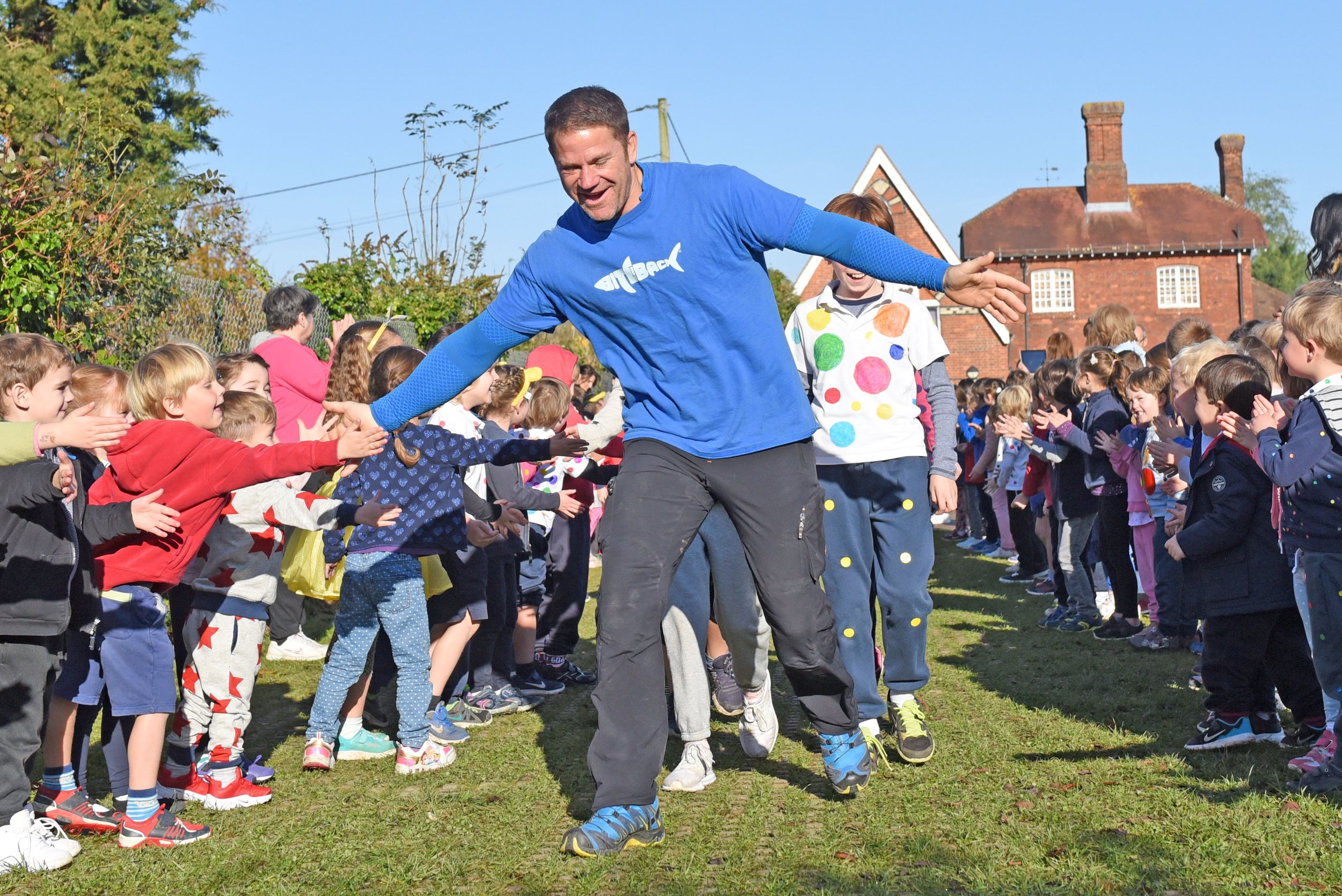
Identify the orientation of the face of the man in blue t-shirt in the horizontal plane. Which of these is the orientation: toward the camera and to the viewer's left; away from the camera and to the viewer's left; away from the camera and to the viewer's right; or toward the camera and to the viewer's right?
toward the camera and to the viewer's left

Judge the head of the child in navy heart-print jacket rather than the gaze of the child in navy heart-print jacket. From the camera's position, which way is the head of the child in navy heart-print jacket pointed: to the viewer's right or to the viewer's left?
to the viewer's right

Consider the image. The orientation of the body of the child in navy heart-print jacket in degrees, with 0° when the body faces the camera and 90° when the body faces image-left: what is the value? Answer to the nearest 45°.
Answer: approximately 225°

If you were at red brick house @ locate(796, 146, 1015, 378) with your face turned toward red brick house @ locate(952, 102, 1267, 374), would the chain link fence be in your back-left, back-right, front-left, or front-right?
back-right

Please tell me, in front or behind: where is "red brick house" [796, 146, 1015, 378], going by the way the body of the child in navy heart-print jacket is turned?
in front

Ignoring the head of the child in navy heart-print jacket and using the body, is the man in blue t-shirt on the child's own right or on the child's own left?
on the child's own right

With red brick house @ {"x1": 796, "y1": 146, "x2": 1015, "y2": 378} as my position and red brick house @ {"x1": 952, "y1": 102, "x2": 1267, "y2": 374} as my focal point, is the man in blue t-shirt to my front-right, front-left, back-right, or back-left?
back-right

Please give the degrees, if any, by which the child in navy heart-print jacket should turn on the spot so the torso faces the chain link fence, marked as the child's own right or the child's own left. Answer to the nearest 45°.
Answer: approximately 45° to the child's own left

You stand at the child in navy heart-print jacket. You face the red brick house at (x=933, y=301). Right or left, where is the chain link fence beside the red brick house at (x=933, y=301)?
left
